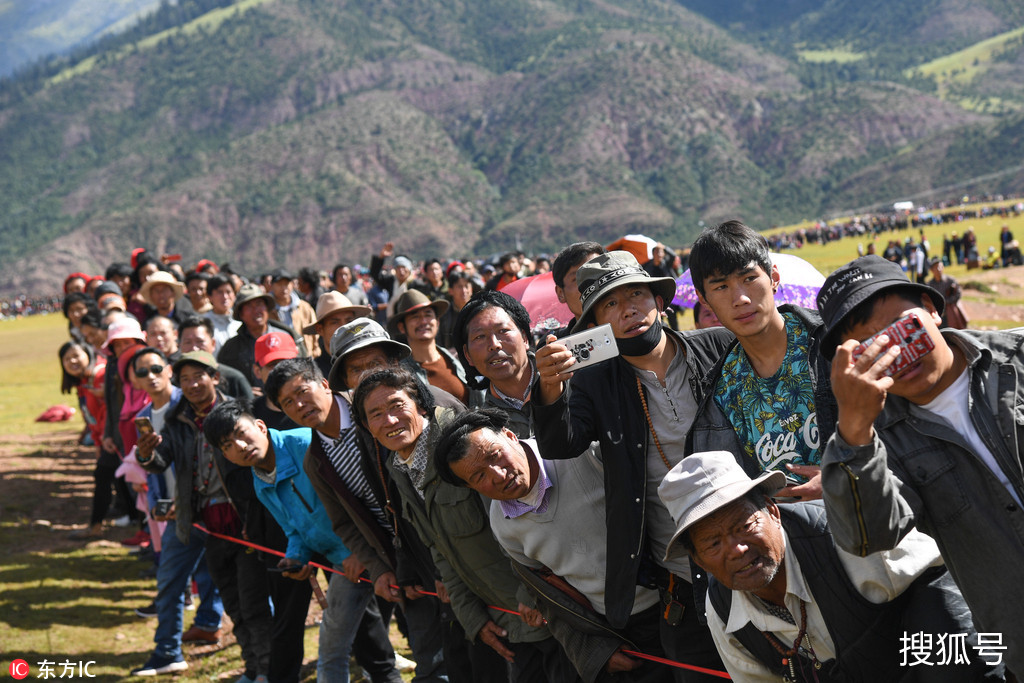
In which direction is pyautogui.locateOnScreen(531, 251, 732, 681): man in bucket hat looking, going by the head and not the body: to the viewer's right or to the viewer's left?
to the viewer's left

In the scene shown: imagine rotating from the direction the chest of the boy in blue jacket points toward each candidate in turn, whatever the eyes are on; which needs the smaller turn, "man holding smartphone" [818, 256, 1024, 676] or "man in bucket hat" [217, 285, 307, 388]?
the man holding smartphone

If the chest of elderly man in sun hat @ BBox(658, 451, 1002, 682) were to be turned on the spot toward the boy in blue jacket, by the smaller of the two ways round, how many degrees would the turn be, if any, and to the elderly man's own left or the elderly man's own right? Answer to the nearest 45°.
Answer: approximately 90° to the elderly man's own right

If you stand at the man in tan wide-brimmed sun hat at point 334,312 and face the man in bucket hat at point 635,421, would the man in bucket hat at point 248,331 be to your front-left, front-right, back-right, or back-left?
back-right

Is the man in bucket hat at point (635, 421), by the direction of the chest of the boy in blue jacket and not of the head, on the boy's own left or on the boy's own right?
on the boy's own left

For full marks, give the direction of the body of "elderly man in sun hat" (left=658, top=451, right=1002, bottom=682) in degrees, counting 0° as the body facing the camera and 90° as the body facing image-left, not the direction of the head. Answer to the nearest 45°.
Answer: approximately 45°

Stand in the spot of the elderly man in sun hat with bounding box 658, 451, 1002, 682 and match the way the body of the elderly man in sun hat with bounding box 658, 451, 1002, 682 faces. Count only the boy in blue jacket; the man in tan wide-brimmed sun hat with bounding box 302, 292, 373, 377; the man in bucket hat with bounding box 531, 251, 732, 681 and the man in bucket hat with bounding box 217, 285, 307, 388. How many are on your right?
4

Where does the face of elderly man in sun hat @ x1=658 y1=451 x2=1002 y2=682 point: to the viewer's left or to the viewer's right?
to the viewer's left

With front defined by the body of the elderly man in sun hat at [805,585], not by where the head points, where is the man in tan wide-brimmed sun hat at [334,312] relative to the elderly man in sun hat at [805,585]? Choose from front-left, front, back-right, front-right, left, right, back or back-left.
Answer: right

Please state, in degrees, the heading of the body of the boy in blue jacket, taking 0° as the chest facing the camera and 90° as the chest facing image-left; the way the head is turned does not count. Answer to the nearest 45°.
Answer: approximately 45°

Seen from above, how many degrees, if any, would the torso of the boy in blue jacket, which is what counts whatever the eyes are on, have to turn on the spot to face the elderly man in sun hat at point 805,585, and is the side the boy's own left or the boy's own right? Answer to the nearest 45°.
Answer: approximately 90° to the boy's own left

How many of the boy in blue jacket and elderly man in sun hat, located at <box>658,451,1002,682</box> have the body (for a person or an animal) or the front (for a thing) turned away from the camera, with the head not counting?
0
